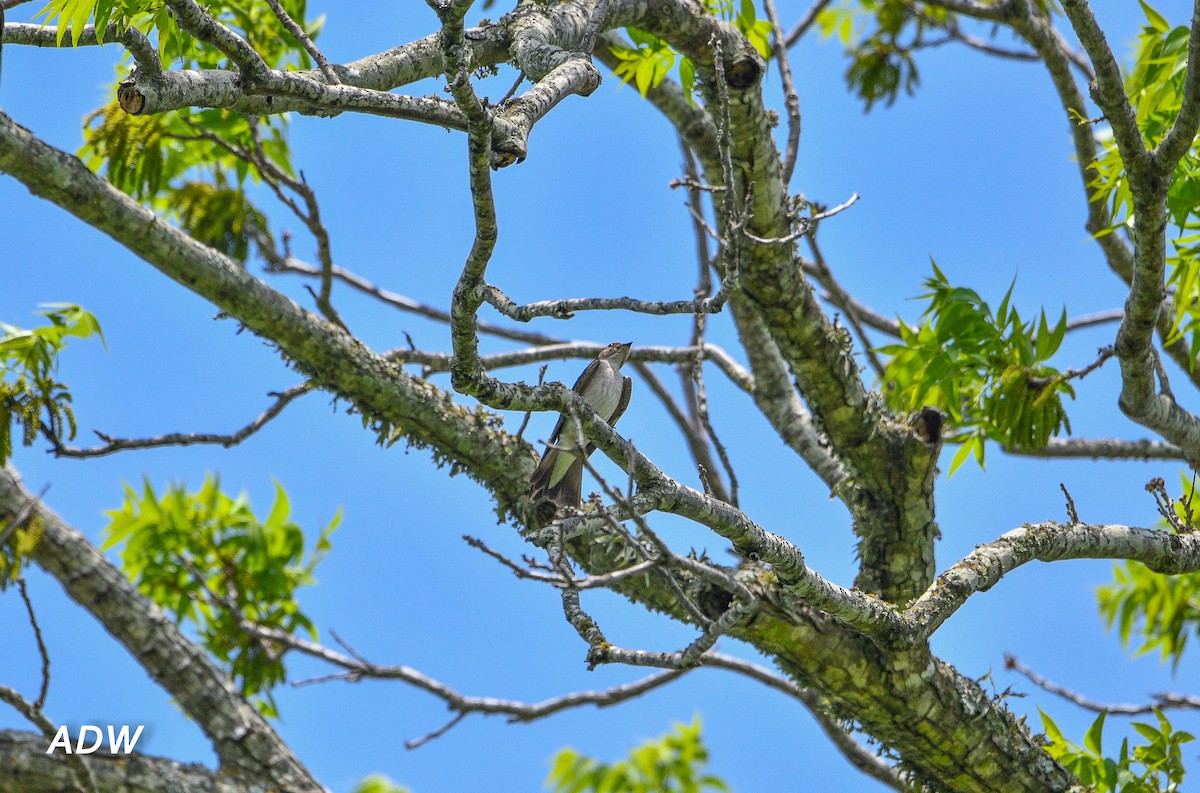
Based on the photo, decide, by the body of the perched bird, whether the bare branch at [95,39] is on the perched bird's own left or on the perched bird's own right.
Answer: on the perched bird's own right

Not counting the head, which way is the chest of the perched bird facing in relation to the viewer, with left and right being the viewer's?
facing the viewer and to the right of the viewer

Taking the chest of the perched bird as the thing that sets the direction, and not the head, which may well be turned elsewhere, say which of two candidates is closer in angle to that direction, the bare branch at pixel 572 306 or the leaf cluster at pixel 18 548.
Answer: the bare branch

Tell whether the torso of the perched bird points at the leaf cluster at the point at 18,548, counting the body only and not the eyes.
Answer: no

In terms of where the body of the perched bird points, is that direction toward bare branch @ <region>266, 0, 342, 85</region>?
no
